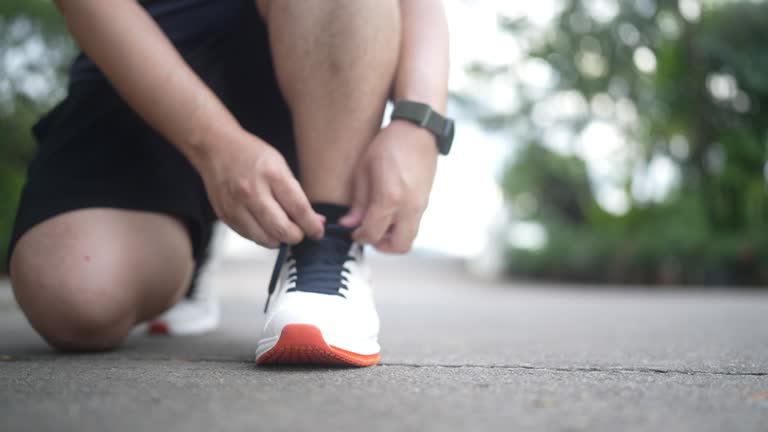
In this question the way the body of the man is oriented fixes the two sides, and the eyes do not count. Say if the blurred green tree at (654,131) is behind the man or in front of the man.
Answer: behind

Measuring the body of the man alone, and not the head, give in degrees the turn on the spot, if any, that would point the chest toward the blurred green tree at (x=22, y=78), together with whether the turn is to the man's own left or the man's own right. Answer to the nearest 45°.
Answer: approximately 180°

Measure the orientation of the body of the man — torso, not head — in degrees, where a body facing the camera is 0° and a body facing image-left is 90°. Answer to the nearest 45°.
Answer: approximately 0°
